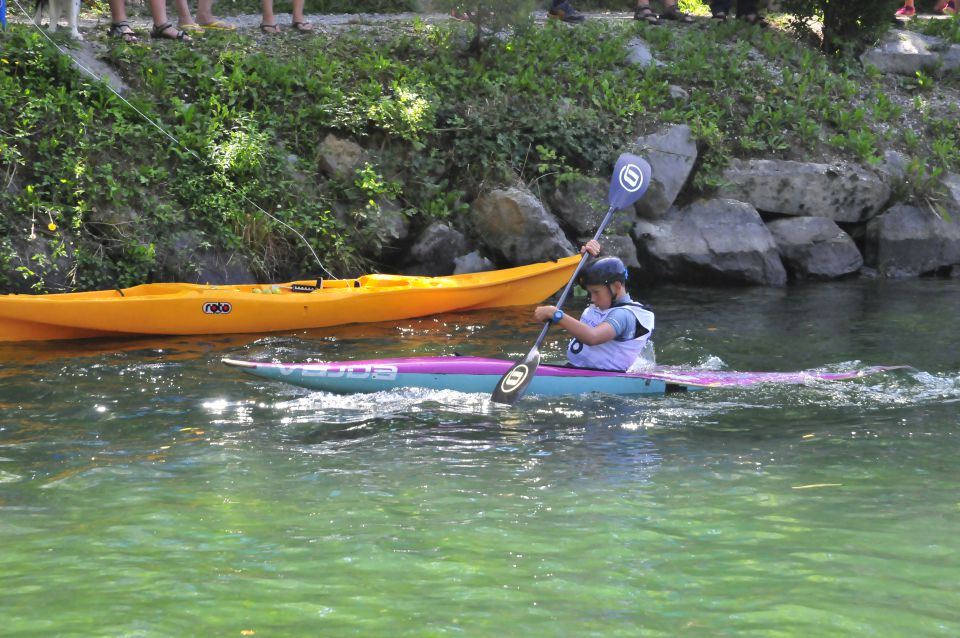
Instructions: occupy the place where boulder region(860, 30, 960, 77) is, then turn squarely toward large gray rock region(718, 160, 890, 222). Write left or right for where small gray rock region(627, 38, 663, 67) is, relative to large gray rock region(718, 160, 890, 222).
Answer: right

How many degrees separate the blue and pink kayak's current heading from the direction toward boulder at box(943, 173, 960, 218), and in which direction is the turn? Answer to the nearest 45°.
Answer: approximately 135° to its right

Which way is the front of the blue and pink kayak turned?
to the viewer's left

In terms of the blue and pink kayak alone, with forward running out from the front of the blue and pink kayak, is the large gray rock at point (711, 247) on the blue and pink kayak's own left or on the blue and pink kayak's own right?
on the blue and pink kayak's own right

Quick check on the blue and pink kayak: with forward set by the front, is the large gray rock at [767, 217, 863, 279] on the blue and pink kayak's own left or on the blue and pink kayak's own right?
on the blue and pink kayak's own right

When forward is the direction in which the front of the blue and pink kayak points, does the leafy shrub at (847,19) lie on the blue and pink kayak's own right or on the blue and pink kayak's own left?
on the blue and pink kayak's own right

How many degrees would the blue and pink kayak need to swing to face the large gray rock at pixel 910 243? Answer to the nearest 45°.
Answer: approximately 135° to its right

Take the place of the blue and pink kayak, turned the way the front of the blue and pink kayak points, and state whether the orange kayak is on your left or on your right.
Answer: on your right
